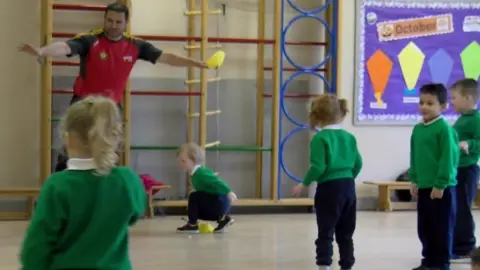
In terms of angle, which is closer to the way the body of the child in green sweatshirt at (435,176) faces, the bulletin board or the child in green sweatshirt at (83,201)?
the child in green sweatshirt

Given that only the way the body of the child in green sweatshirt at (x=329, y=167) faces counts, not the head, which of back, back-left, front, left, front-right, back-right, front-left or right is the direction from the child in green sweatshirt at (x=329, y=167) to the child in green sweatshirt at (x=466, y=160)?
right

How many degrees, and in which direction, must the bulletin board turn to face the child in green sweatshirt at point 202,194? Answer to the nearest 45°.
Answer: approximately 45° to its right

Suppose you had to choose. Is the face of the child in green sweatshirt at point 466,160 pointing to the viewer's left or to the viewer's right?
to the viewer's left

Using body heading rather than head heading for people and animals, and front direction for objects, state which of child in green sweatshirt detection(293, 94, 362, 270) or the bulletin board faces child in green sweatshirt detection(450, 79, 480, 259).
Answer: the bulletin board

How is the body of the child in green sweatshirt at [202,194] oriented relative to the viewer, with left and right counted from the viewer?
facing to the left of the viewer

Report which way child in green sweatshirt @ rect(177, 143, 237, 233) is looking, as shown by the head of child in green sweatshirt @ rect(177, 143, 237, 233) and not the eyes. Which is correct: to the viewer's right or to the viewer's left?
to the viewer's left

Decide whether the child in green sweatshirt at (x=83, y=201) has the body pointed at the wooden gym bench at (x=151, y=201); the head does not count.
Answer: yes

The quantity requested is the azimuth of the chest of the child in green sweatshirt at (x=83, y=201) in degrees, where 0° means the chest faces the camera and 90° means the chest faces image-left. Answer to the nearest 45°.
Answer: approximately 180°
